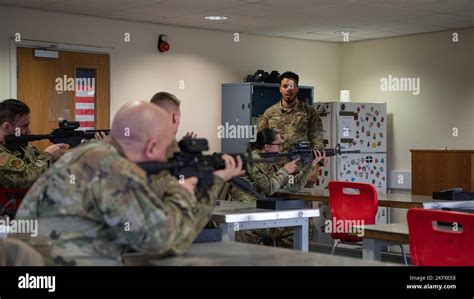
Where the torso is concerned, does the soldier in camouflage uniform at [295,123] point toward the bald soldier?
yes

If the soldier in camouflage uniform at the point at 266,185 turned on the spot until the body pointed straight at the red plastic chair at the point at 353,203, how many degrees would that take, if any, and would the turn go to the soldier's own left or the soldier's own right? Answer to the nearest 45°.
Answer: approximately 45° to the soldier's own left

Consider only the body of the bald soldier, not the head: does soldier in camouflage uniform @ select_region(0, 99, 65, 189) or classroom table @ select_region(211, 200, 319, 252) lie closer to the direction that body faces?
the classroom table

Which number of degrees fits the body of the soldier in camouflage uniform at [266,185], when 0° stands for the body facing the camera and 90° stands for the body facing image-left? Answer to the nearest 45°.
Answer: approximately 270°

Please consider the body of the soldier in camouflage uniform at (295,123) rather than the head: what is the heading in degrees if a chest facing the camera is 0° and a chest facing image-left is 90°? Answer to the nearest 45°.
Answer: approximately 0°

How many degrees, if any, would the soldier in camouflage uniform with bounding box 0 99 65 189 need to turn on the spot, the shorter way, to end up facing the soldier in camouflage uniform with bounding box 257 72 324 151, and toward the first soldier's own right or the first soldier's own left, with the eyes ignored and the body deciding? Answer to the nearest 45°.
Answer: approximately 45° to the first soldier's own left

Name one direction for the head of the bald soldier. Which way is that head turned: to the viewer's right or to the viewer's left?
to the viewer's right

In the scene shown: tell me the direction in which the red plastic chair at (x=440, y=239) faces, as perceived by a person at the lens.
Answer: facing away from the viewer

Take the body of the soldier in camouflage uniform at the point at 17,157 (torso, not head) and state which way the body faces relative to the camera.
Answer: to the viewer's right

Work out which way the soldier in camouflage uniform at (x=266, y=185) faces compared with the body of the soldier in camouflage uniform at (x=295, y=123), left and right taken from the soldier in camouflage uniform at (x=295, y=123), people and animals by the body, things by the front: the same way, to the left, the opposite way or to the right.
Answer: to the left

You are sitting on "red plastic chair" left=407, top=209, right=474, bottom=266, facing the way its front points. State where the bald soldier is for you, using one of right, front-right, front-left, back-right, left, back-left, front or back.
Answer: back-left

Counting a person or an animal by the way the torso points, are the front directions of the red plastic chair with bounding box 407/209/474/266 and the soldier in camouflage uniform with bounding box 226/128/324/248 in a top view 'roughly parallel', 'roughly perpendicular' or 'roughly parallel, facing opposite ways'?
roughly perpendicular
